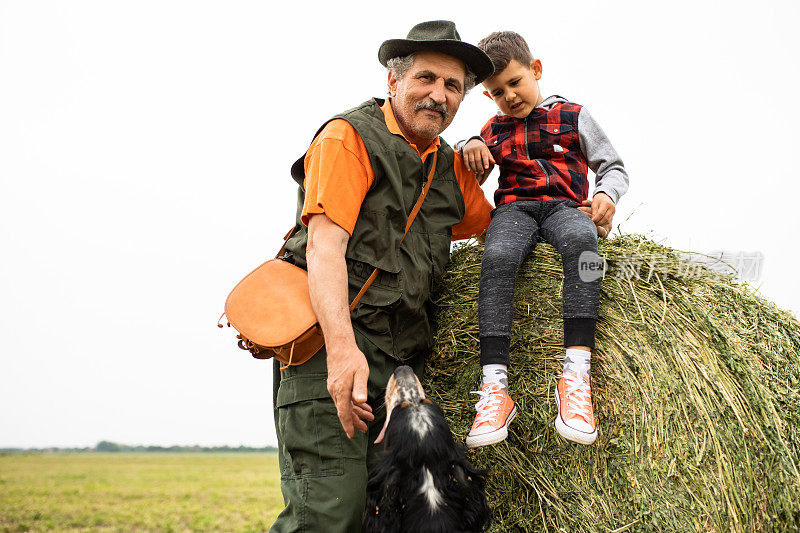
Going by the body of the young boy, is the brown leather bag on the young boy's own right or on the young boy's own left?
on the young boy's own right

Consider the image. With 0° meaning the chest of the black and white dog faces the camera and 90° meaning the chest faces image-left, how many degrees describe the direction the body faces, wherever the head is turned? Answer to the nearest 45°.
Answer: approximately 180°

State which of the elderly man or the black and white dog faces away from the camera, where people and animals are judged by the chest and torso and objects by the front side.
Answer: the black and white dog

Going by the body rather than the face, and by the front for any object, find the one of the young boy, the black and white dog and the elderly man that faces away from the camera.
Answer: the black and white dog

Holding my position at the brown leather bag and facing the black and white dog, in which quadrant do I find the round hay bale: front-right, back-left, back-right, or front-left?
front-left

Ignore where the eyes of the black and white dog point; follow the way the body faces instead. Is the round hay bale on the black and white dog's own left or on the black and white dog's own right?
on the black and white dog's own right

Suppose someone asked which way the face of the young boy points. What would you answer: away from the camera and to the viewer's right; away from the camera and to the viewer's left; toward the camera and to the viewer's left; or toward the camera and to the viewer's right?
toward the camera and to the viewer's left

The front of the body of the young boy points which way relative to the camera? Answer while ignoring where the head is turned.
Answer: toward the camera

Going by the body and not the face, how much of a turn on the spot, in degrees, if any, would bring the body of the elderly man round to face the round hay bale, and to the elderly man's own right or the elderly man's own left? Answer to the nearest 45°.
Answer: approximately 45° to the elderly man's own left

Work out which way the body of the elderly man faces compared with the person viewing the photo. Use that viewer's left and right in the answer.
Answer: facing the viewer and to the right of the viewer
